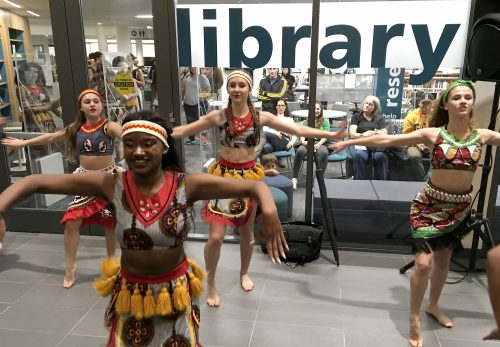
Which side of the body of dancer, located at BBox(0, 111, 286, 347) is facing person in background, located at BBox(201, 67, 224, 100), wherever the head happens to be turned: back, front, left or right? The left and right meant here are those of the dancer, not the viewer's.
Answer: back

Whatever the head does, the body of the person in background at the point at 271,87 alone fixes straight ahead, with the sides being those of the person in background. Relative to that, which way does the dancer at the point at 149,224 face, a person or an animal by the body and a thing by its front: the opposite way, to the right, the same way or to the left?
the same way

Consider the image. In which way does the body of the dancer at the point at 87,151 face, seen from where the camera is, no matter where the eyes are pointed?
toward the camera

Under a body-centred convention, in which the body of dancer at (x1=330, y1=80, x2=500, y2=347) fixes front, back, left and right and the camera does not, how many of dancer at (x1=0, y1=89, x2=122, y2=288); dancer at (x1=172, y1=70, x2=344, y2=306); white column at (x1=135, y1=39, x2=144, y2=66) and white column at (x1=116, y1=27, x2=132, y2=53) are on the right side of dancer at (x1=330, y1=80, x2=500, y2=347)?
4

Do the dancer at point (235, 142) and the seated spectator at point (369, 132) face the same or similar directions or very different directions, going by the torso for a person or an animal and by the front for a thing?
same or similar directions

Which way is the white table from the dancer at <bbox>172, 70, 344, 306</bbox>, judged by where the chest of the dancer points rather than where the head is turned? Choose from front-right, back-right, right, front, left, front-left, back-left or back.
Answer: back-left

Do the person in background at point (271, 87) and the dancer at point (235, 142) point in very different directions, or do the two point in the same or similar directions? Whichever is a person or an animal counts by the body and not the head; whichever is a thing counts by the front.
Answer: same or similar directions

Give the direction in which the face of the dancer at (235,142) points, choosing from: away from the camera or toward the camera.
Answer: toward the camera

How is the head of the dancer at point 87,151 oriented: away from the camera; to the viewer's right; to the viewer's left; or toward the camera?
toward the camera

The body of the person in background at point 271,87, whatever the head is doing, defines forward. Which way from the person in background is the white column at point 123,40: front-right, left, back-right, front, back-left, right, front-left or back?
right

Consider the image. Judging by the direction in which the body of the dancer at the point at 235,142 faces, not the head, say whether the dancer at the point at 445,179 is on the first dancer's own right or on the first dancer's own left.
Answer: on the first dancer's own left

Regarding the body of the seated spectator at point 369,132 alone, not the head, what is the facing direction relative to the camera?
toward the camera

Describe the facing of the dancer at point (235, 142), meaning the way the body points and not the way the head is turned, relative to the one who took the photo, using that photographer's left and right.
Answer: facing the viewer

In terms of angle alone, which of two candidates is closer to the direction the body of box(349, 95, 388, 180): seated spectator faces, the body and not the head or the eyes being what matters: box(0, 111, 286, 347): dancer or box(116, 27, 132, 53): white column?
the dancer

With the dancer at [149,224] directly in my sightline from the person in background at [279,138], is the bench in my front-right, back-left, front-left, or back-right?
front-left

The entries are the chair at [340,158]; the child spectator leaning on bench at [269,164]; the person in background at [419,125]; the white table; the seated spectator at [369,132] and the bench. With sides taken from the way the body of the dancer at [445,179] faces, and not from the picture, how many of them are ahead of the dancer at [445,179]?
0

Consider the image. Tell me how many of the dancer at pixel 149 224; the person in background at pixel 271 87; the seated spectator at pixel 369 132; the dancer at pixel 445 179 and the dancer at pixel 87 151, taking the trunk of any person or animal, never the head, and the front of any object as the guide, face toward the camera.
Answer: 5

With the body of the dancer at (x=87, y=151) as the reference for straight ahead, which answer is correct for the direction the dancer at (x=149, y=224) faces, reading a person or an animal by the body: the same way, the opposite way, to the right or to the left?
the same way

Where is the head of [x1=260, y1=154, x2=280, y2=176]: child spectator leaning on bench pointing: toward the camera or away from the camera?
toward the camera
